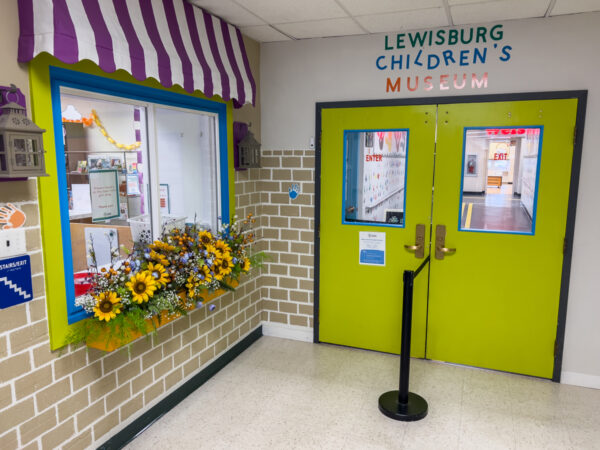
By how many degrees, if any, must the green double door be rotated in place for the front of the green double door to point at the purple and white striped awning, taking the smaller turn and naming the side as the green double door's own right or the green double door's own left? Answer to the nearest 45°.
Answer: approximately 45° to the green double door's own right

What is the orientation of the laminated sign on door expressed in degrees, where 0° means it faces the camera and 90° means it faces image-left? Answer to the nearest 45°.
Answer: approximately 0°

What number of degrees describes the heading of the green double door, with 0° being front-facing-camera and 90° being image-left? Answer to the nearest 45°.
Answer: approximately 0°

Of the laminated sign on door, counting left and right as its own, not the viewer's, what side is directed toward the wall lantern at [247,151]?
right

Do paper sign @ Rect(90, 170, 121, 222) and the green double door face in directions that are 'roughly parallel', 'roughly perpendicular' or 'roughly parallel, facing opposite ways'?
roughly perpendicular

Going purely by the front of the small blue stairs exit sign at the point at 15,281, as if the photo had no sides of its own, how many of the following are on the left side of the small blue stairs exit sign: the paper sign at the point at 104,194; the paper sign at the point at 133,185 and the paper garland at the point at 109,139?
3

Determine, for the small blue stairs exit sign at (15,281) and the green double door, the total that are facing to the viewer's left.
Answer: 0

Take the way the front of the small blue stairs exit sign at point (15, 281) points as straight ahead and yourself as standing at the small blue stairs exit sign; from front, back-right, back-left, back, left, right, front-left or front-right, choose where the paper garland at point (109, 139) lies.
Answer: left

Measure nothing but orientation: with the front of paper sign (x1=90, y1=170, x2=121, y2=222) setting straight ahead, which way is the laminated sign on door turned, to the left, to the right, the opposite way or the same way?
to the right

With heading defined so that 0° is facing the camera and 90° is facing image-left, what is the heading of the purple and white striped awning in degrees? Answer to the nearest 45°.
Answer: approximately 315°
